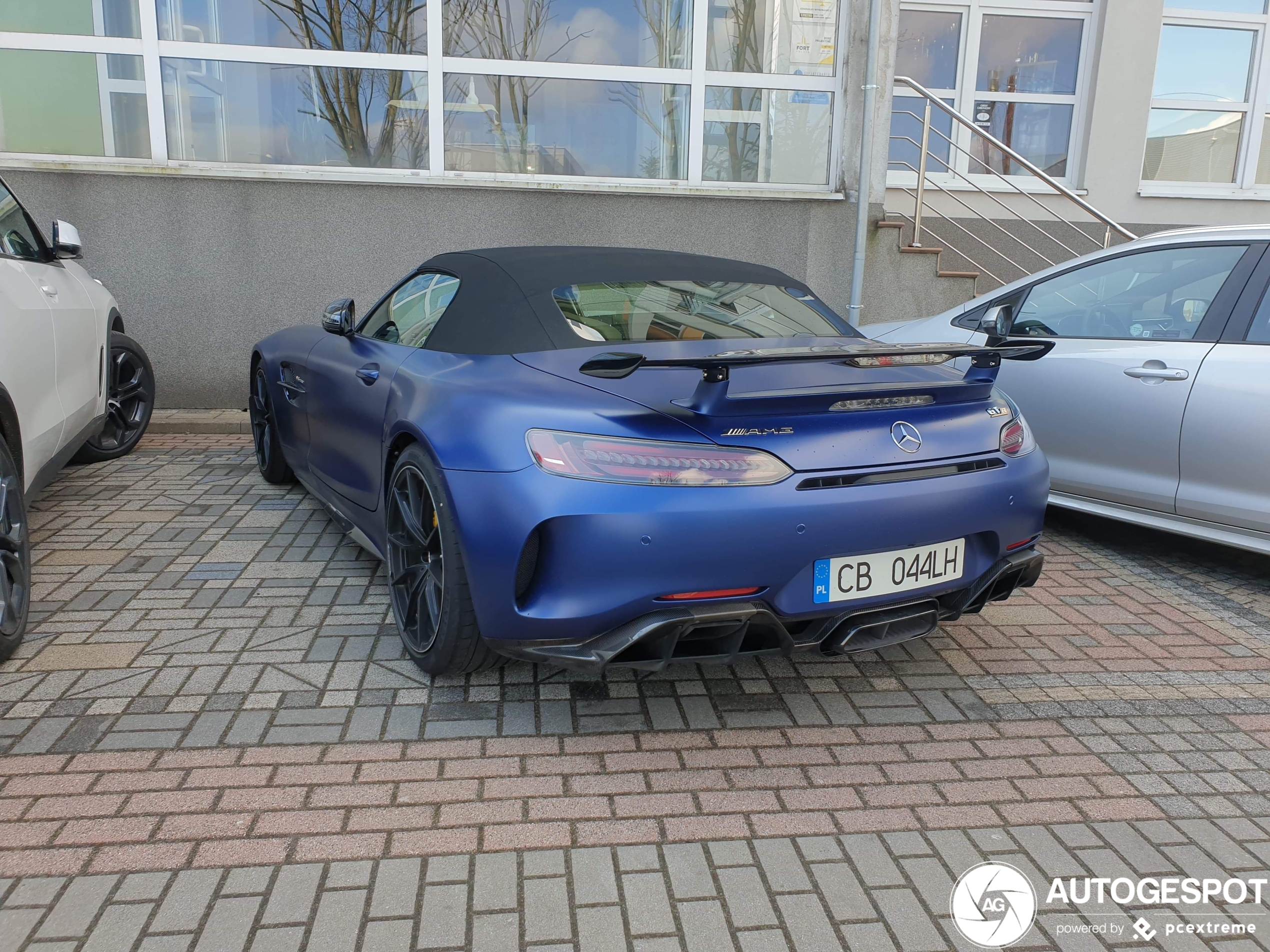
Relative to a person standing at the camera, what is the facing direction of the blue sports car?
facing away from the viewer and to the left of the viewer

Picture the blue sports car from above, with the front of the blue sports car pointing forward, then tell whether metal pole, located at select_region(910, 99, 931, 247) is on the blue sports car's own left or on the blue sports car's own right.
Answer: on the blue sports car's own right

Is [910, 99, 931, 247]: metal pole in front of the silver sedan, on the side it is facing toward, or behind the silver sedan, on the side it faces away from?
in front

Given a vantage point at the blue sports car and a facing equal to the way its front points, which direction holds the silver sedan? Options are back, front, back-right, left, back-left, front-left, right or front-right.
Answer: right

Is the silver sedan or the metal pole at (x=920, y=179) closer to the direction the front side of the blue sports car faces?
the metal pole

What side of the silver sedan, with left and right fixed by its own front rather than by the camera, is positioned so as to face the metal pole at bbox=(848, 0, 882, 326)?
front

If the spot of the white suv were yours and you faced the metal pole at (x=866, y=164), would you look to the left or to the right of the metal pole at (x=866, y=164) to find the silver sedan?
right

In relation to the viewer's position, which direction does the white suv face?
facing away from the viewer and to the right of the viewer

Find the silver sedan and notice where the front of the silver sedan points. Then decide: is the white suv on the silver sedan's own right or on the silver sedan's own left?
on the silver sedan's own left

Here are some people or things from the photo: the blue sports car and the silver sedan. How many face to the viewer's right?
0

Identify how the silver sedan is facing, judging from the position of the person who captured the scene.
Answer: facing away from the viewer and to the left of the viewer
